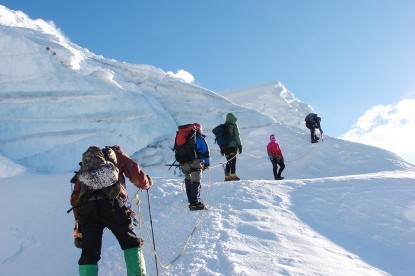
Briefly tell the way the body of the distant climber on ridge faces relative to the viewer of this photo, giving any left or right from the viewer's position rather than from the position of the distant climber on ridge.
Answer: facing away from the viewer and to the right of the viewer

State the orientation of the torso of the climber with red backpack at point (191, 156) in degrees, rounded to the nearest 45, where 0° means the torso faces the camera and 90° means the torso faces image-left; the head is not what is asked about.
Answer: approximately 225°

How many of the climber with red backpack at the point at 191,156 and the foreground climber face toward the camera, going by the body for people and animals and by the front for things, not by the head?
0

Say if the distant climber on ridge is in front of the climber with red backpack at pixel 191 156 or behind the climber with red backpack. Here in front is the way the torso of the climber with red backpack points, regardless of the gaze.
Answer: in front

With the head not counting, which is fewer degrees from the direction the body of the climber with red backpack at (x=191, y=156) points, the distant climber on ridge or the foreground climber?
the distant climber on ridge

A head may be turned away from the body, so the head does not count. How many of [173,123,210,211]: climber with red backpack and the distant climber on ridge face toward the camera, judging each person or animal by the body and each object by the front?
0

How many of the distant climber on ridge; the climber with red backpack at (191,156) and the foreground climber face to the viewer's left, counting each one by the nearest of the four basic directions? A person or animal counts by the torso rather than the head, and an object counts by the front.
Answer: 0

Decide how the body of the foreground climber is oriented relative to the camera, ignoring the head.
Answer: away from the camera

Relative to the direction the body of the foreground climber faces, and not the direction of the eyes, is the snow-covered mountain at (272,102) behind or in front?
in front

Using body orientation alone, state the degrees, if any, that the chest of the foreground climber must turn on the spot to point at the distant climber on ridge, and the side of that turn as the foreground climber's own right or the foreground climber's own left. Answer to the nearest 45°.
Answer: approximately 45° to the foreground climber's own right
